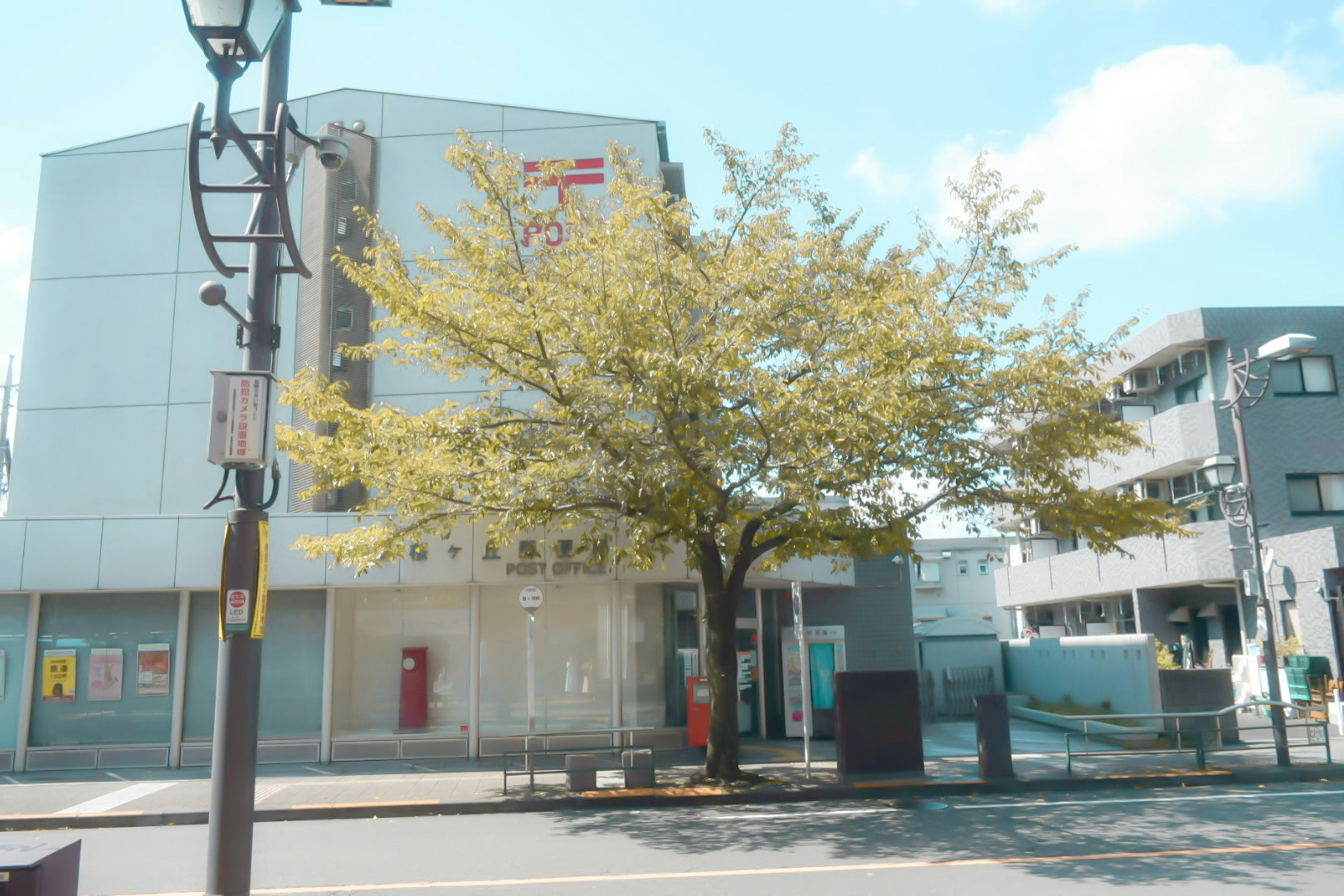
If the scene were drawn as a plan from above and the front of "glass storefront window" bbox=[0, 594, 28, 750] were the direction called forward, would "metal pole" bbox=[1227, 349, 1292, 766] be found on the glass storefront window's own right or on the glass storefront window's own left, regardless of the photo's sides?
on the glass storefront window's own left

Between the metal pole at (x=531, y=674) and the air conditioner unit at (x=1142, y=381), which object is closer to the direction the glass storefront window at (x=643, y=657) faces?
the metal pole

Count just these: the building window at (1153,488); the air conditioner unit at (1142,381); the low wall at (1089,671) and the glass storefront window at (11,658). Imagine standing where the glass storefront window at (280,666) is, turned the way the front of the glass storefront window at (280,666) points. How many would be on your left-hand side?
3

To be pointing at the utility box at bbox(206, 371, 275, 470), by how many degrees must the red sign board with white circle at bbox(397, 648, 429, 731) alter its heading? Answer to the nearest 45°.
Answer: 0° — it already faces it

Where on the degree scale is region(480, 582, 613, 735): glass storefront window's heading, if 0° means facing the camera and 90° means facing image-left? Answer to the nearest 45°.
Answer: approximately 0°

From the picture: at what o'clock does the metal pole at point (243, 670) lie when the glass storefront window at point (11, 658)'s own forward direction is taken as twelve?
The metal pole is roughly at 12 o'clock from the glass storefront window.

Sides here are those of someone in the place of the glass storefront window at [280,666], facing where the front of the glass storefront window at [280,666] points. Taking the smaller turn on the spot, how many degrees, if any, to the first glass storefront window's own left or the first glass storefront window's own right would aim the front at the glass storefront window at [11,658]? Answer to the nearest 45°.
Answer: approximately 90° to the first glass storefront window's own right
